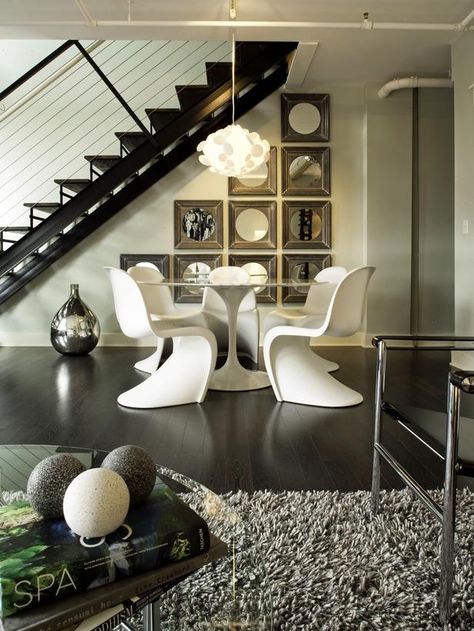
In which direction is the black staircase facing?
to the viewer's left

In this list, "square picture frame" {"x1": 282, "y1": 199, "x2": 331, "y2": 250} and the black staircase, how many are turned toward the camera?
1

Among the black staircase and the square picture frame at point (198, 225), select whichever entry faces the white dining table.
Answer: the square picture frame

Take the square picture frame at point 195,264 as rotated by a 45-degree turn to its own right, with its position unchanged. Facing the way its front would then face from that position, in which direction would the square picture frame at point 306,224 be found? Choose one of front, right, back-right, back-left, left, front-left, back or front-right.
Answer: back-left

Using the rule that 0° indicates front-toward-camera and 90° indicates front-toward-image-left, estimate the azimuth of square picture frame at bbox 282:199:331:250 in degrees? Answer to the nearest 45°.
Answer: approximately 0°

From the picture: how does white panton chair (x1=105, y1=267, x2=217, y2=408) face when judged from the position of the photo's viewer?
facing away from the viewer and to the right of the viewer
